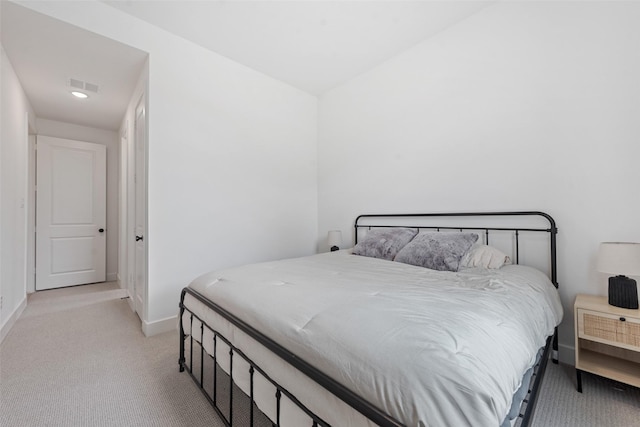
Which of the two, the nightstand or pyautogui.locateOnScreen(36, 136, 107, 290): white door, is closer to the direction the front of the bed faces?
the white door

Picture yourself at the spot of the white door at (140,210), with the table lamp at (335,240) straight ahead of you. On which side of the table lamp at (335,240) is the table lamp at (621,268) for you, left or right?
right

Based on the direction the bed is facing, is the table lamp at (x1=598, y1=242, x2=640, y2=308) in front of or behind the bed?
behind

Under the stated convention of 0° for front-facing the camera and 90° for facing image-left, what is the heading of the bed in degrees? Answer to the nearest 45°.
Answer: approximately 45°

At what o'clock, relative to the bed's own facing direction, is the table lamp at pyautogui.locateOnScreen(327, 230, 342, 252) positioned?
The table lamp is roughly at 4 o'clock from the bed.
